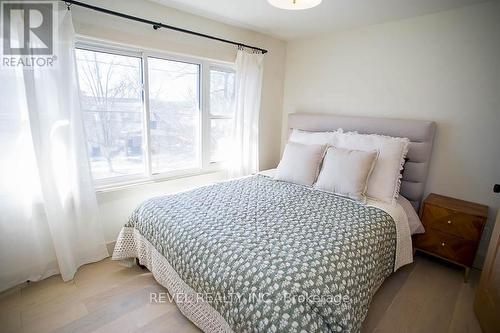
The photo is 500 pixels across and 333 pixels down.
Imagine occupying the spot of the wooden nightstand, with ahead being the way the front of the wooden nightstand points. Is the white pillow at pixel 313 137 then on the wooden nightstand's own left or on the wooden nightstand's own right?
on the wooden nightstand's own right

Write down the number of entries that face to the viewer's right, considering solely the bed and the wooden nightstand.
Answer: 0

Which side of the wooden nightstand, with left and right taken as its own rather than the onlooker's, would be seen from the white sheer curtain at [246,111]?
right

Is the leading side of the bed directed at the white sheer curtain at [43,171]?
no

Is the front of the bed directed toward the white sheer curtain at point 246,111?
no

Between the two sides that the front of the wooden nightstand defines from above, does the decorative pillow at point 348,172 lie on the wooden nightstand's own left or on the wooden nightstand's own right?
on the wooden nightstand's own right

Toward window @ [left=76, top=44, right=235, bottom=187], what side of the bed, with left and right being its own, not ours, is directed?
right

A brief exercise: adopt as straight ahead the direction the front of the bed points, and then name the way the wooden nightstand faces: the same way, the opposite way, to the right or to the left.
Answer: the same way

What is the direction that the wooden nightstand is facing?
toward the camera

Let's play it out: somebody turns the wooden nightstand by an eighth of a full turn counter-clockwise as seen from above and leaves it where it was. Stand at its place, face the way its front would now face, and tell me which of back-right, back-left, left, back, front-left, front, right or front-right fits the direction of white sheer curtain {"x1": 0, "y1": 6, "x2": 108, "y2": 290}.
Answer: right

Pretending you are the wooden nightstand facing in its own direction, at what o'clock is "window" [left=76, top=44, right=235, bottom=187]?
The window is roughly at 2 o'clock from the wooden nightstand.

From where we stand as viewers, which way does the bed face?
facing the viewer and to the left of the viewer
